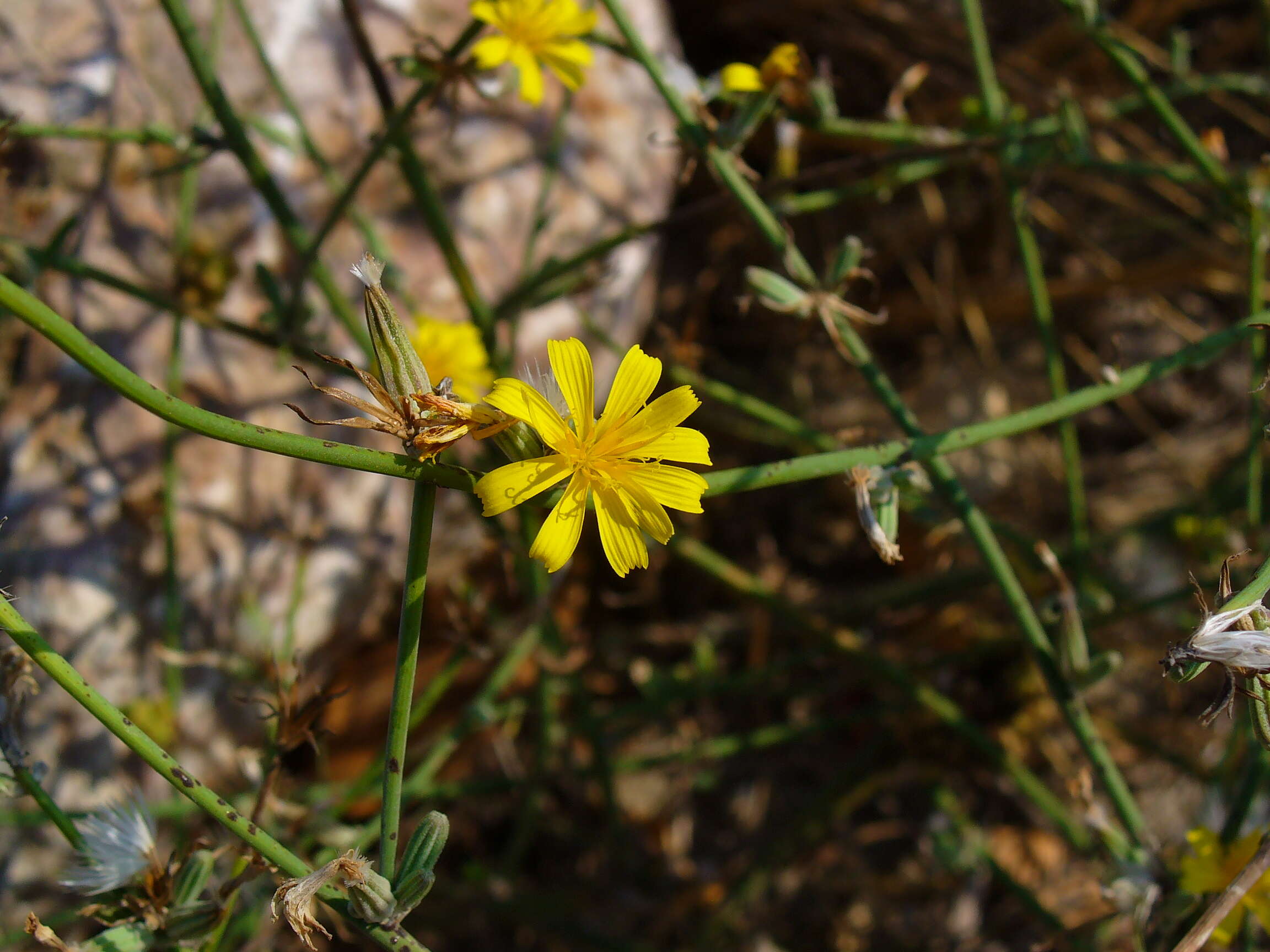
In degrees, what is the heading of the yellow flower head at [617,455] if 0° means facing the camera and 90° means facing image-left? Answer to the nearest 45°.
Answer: approximately 0°
